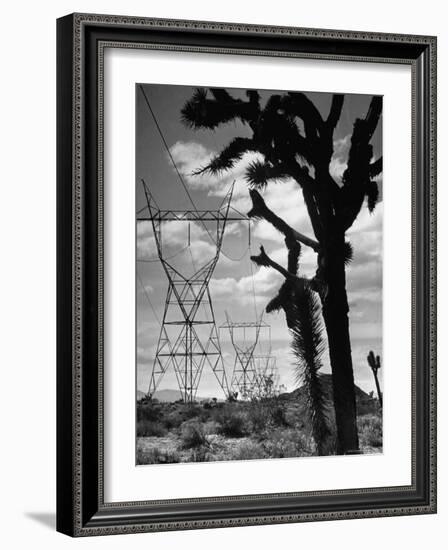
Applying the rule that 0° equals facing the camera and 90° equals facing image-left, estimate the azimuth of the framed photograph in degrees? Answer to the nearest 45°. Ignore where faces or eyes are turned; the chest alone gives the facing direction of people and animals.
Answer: approximately 315°
